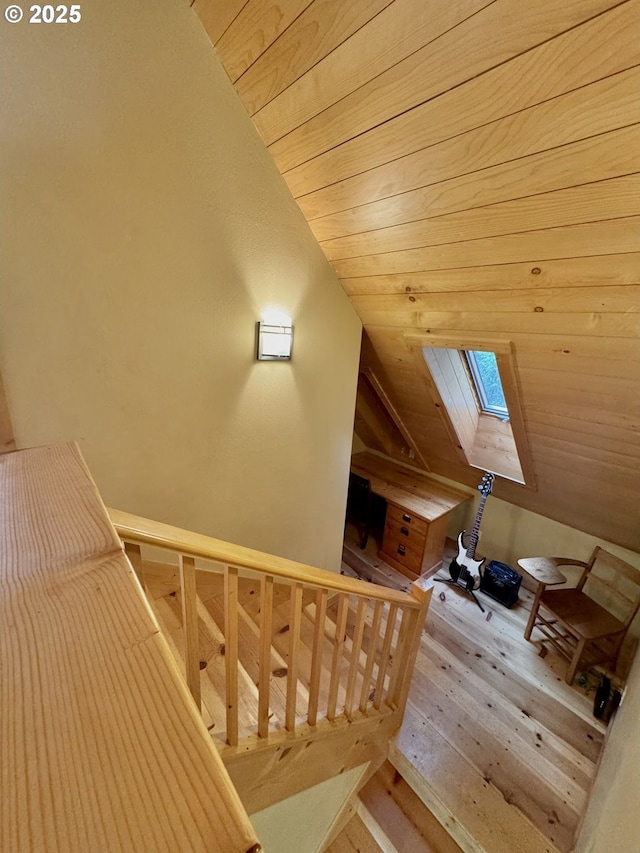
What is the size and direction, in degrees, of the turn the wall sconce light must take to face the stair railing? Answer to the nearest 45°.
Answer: approximately 45° to its right

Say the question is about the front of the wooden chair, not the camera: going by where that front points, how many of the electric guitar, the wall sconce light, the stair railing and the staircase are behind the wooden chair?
0

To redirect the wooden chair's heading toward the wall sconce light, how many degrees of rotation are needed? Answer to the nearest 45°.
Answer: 0° — it already faces it

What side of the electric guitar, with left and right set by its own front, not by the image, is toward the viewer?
front

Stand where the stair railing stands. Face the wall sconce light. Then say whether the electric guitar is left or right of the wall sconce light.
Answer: right

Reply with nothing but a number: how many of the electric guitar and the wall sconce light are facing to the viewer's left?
0

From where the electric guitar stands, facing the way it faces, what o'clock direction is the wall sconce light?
The wall sconce light is roughly at 1 o'clock from the electric guitar.

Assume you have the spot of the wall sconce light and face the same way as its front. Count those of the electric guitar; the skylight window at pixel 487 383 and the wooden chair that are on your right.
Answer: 0

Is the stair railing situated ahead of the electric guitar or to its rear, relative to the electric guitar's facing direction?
ahead

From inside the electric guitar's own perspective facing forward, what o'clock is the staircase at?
The staircase is roughly at 12 o'clock from the electric guitar.

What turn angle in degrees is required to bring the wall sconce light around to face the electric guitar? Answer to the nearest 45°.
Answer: approximately 45° to its left

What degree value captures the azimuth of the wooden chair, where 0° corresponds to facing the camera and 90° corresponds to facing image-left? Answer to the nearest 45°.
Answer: approximately 45°

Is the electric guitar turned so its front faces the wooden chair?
no

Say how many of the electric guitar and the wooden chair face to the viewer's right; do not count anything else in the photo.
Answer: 0
